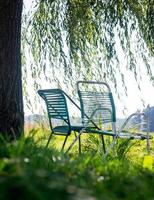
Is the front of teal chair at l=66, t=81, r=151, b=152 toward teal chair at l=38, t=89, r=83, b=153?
no

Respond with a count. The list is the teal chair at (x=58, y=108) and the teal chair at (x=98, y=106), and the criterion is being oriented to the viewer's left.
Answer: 0

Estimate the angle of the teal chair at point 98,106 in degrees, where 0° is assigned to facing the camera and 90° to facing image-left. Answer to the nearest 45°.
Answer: approximately 225°

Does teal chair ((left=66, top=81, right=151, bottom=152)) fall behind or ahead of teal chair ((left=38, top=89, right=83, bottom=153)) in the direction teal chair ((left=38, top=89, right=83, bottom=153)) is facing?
ahead

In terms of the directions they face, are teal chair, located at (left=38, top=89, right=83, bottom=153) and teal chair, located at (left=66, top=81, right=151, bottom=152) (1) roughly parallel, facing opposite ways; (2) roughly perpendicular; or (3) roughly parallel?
roughly parallel
